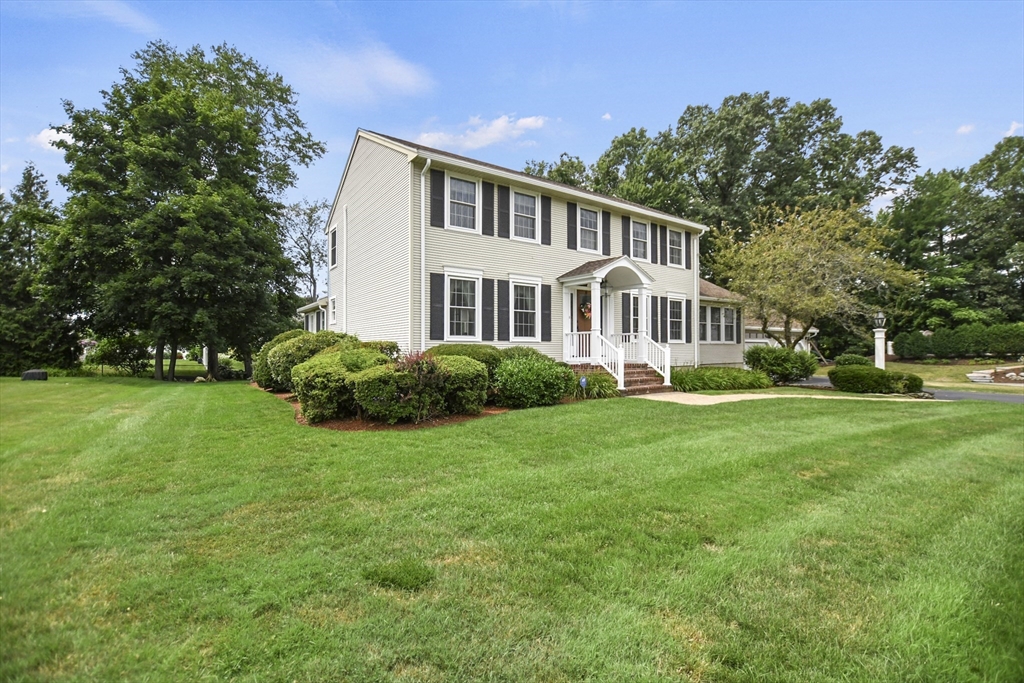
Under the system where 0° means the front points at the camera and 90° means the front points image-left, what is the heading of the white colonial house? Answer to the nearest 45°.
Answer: approximately 315°

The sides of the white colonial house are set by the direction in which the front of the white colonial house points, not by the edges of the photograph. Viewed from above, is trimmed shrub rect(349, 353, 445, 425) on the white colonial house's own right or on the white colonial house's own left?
on the white colonial house's own right

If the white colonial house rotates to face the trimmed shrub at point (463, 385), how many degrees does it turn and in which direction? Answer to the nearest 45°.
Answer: approximately 45° to its right

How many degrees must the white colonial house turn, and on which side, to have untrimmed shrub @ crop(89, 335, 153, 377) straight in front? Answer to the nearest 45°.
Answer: approximately 180°

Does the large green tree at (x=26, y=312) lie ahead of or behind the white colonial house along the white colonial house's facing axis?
behind

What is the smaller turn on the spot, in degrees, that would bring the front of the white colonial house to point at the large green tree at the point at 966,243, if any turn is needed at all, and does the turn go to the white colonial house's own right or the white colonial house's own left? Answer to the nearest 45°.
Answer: approximately 90° to the white colonial house's own left
